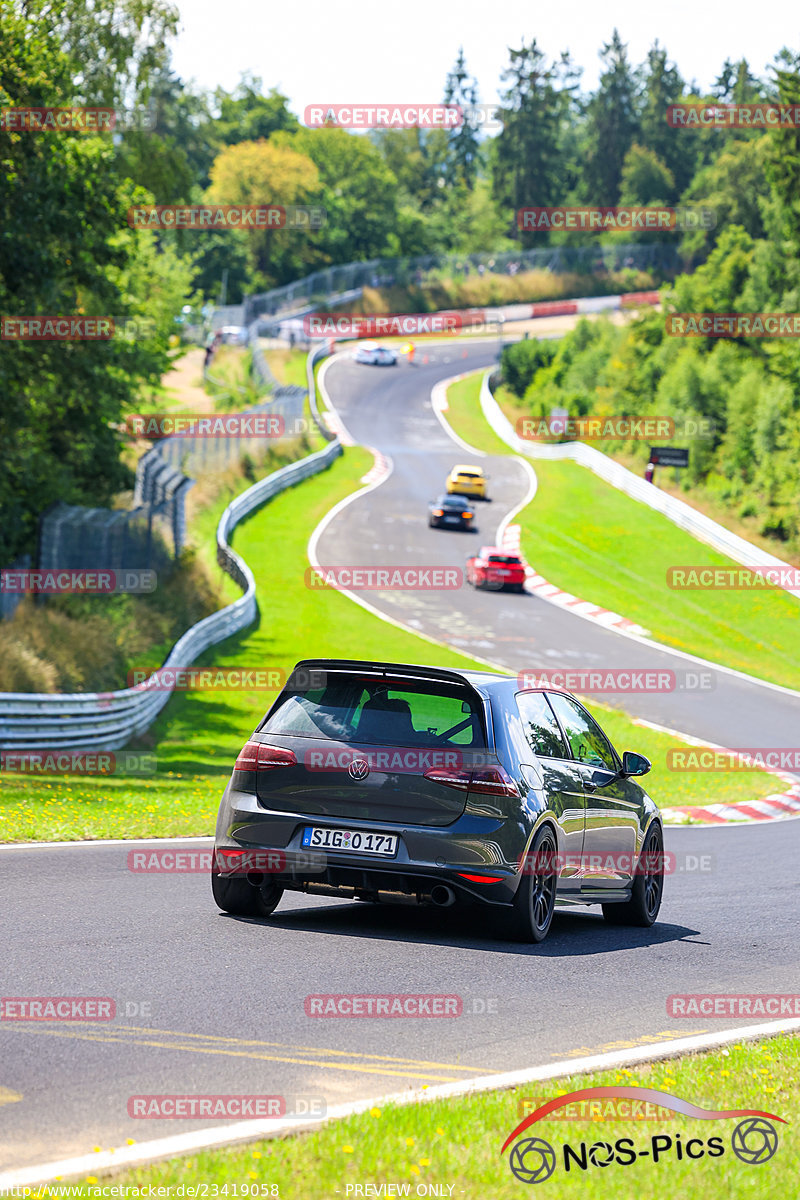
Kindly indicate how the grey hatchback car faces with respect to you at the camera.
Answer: facing away from the viewer and to the right of the viewer

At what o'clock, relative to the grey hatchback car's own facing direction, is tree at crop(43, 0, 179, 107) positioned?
The tree is roughly at 10 o'clock from the grey hatchback car.

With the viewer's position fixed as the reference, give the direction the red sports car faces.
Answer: facing away from the viewer and to the left of the viewer

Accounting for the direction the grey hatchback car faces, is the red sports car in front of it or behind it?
in front

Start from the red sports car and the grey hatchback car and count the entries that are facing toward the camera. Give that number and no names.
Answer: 0
